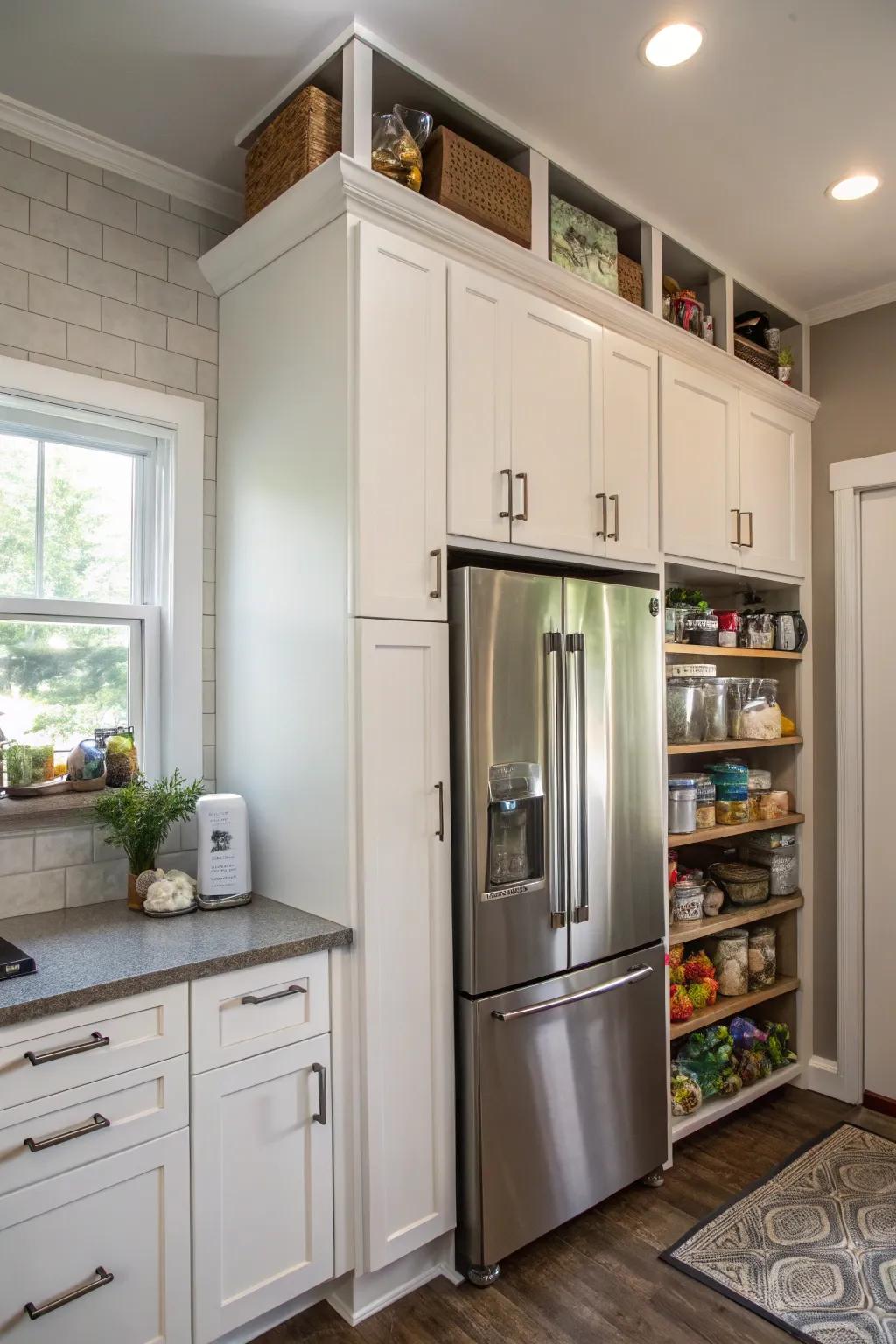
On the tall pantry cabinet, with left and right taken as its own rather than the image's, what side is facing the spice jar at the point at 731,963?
left

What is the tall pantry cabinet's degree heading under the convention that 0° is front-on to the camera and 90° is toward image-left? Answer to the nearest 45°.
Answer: approximately 315°

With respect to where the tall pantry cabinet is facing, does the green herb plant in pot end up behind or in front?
behind

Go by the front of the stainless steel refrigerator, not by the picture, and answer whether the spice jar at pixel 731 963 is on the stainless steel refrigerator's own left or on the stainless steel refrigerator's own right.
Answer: on the stainless steel refrigerator's own left

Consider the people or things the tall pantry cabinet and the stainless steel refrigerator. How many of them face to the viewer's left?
0

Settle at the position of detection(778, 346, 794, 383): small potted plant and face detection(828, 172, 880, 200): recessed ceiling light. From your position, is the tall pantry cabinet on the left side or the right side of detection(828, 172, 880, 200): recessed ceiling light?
right

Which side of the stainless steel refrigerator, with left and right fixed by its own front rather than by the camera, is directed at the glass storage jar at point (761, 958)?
left

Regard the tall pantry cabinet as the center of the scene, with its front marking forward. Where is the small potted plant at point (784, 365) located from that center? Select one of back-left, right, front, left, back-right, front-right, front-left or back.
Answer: left

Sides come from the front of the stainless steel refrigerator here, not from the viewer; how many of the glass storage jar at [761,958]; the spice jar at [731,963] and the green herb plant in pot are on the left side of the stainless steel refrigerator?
2
